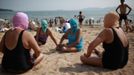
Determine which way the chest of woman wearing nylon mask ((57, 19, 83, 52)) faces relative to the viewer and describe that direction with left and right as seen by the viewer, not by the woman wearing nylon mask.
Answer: facing the viewer and to the left of the viewer

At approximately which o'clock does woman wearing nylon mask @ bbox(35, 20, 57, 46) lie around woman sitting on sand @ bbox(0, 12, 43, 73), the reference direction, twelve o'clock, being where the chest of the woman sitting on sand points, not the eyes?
The woman wearing nylon mask is roughly at 11 o'clock from the woman sitting on sand.

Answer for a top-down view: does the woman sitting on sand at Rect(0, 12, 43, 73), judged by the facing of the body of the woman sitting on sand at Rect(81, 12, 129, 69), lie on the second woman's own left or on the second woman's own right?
on the second woman's own left

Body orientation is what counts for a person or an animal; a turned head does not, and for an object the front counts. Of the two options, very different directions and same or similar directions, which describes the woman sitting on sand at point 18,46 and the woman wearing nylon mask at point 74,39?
very different directions

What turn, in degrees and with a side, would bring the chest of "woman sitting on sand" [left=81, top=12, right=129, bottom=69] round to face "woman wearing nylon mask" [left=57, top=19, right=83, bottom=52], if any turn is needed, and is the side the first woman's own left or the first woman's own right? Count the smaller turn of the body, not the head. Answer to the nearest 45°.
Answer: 0° — they already face them

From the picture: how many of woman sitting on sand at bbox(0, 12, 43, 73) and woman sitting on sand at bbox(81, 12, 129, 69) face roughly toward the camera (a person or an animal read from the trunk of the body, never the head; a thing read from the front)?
0

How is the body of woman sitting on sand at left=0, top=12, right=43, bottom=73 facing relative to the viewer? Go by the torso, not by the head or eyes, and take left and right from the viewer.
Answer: facing away from the viewer and to the right of the viewer

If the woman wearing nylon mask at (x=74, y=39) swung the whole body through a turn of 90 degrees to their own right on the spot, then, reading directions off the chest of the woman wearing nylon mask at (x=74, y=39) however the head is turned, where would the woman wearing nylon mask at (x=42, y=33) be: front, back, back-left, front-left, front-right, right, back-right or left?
front

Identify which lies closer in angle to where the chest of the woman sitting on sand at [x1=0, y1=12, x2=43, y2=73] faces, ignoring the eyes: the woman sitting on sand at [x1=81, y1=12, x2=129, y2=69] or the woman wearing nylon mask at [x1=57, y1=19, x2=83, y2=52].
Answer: the woman wearing nylon mask

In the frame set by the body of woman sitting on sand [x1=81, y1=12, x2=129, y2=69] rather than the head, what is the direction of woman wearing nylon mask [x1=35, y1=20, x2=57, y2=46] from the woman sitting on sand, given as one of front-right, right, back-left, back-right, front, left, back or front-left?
front

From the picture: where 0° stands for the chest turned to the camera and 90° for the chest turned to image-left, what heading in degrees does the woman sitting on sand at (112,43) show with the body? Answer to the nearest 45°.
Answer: approximately 135°

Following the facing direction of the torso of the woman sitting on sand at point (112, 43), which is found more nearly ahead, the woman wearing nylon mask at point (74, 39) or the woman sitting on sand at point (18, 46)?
the woman wearing nylon mask

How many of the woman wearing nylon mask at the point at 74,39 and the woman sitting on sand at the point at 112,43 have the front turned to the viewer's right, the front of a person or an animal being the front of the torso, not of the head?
0
